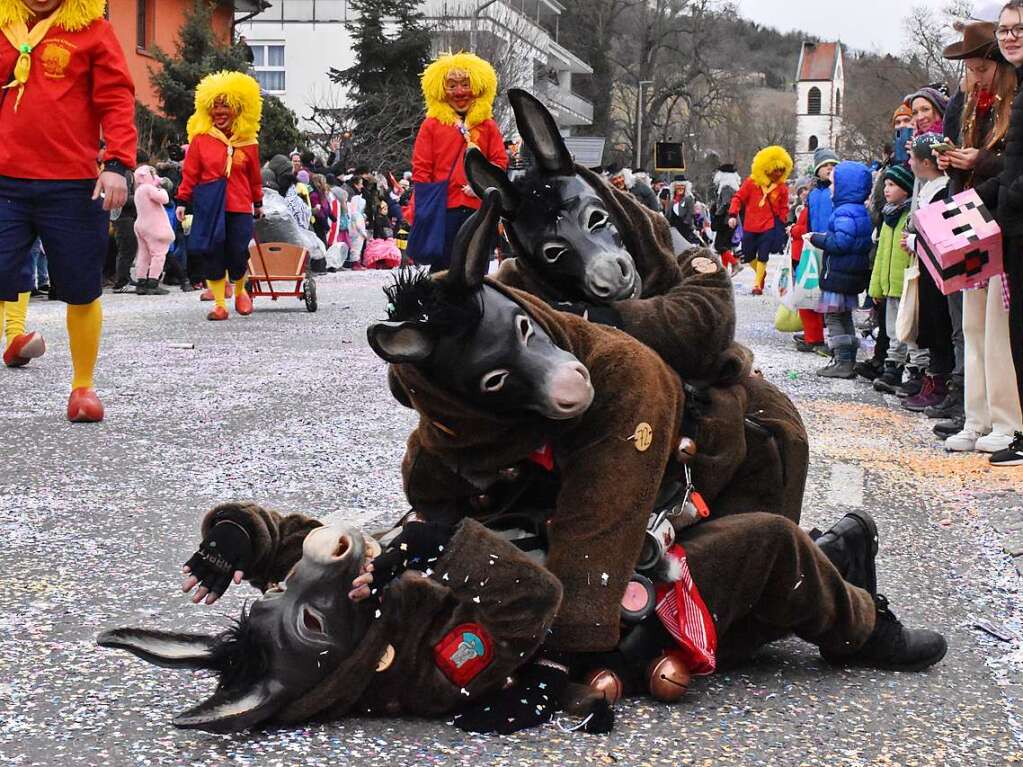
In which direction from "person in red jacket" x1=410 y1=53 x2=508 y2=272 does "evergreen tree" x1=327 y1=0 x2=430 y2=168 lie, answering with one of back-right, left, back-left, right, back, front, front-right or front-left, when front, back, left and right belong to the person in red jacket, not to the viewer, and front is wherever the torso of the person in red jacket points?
back

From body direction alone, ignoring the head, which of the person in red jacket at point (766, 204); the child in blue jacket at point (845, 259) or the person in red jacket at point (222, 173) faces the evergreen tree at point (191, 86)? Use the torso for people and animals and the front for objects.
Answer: the child in blue jacket

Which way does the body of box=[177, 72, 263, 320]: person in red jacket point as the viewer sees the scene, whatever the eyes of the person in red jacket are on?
toward the camera

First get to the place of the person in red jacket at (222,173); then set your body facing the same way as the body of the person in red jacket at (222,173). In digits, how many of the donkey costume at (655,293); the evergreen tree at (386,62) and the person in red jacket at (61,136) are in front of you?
2

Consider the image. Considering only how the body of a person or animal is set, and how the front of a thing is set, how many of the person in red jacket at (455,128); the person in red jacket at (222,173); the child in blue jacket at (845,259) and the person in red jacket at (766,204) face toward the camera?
3

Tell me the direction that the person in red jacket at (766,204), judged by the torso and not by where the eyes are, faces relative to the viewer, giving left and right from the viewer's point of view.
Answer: facing the viewer

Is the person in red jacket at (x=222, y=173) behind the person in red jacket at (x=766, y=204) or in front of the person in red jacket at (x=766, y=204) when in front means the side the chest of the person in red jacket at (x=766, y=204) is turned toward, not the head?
in front

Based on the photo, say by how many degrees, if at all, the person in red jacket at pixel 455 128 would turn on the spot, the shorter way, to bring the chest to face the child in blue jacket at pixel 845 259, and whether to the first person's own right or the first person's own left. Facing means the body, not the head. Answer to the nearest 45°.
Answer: approximately 90° to the first person's own left

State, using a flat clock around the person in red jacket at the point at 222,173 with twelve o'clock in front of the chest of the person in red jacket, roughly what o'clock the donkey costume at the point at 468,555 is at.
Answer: The donkey costume is roughly at 12 o'clock from the person in red jacket.

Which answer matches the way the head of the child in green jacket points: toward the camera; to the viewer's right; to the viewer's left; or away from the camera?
to the viewer's left
